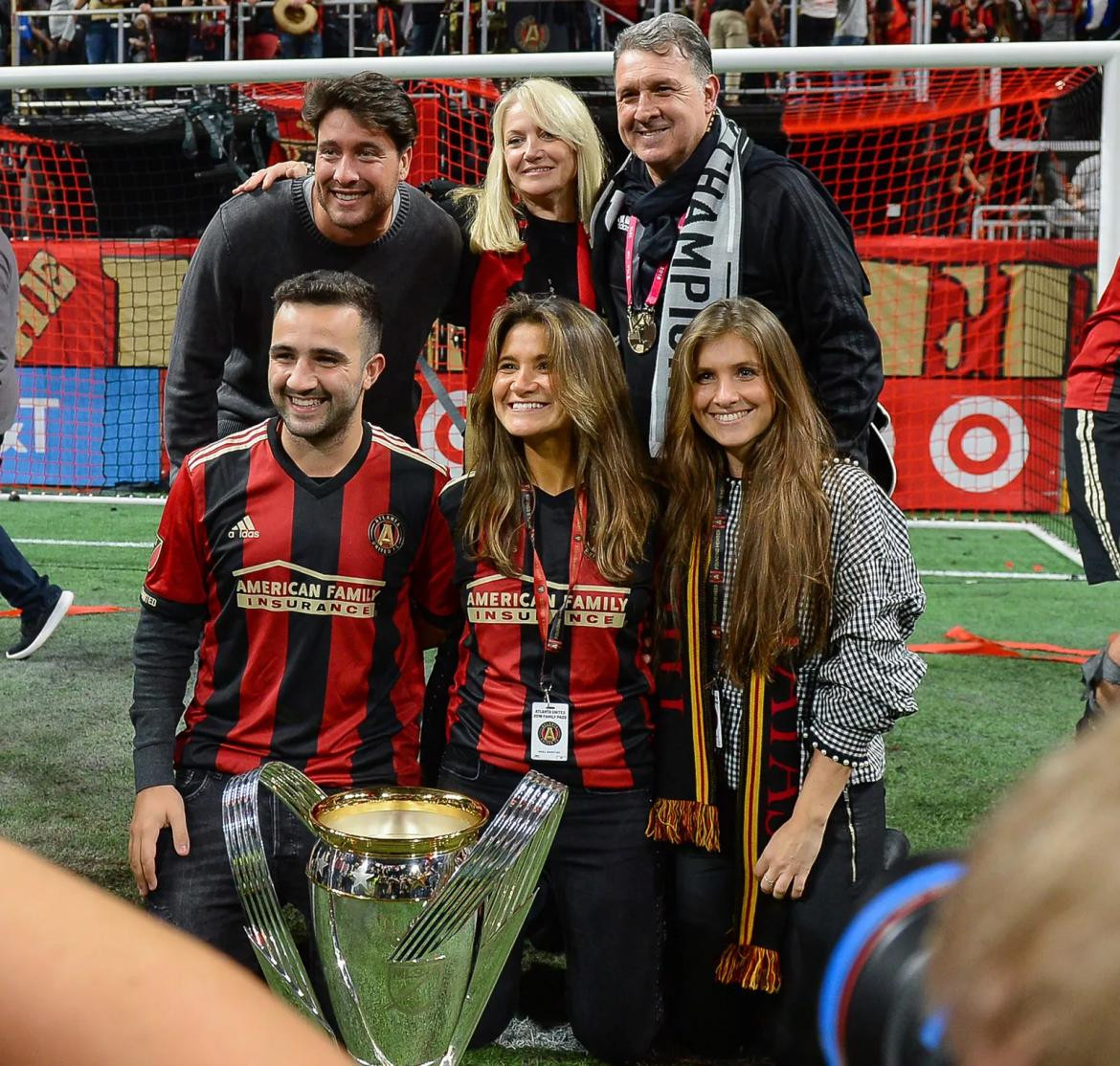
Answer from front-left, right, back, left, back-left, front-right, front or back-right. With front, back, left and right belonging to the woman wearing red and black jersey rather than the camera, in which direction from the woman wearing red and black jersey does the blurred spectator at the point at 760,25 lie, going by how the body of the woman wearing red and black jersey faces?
back

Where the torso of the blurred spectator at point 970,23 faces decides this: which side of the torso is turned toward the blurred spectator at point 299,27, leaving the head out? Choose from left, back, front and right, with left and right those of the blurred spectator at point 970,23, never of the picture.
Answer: right

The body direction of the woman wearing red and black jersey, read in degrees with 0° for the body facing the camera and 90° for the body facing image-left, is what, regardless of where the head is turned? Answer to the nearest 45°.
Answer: approximately 0°
